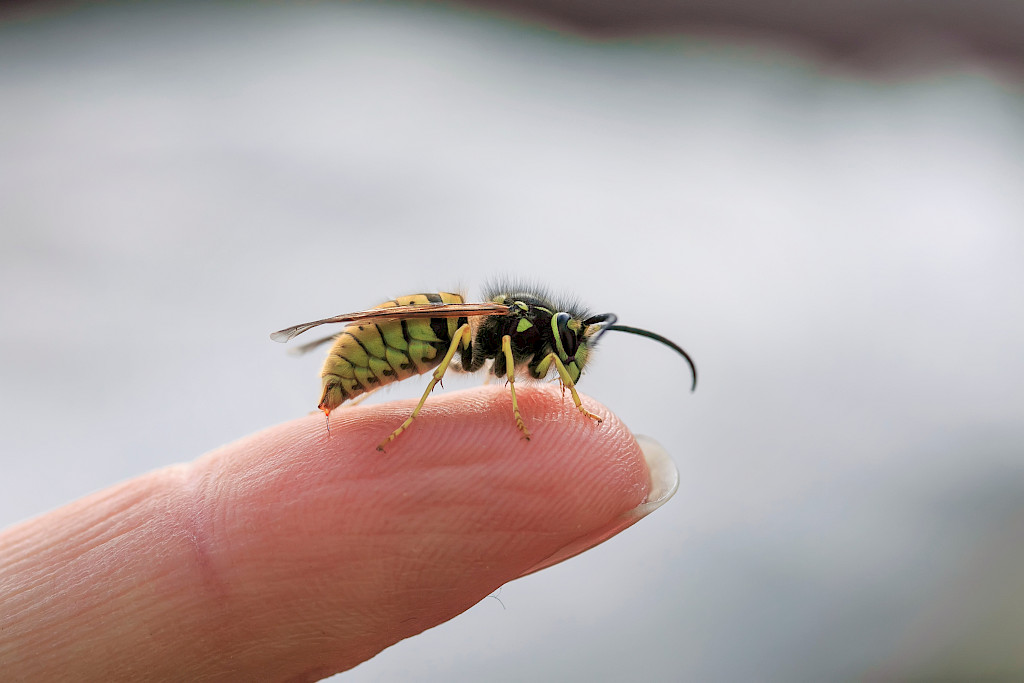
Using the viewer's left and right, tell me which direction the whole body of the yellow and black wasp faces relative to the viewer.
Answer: facing to the right of the viewer
